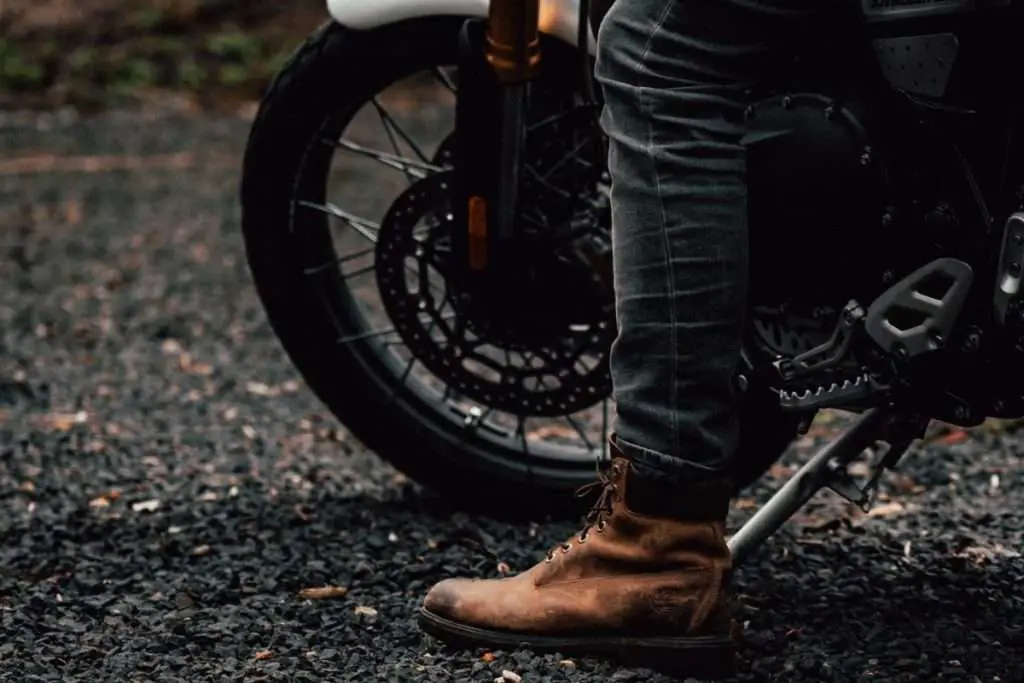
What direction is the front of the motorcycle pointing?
to the viewer's left

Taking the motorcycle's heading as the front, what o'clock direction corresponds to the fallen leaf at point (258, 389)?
The fallen leaf is roughly at 2 o'clock from the motorcycle.

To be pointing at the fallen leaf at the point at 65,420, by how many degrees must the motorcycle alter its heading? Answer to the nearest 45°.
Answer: approximately 45° to its right

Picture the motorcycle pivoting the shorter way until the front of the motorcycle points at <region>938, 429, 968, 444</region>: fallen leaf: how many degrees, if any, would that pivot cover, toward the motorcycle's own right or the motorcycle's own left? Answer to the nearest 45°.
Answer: approximately 135° to the motorcycle's own right

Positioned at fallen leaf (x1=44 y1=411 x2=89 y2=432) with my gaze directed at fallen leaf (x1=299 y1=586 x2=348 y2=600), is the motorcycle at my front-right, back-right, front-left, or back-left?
front-left

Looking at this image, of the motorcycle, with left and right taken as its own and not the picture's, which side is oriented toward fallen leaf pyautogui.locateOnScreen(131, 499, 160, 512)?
front

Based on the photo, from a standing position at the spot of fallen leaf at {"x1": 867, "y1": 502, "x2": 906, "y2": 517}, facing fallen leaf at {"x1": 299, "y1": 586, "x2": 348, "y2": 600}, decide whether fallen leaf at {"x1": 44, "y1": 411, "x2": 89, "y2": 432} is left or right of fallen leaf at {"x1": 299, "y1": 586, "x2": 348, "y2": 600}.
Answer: right

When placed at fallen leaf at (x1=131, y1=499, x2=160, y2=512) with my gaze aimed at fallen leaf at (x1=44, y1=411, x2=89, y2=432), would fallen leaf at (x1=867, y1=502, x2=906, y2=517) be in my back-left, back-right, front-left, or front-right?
back-right
